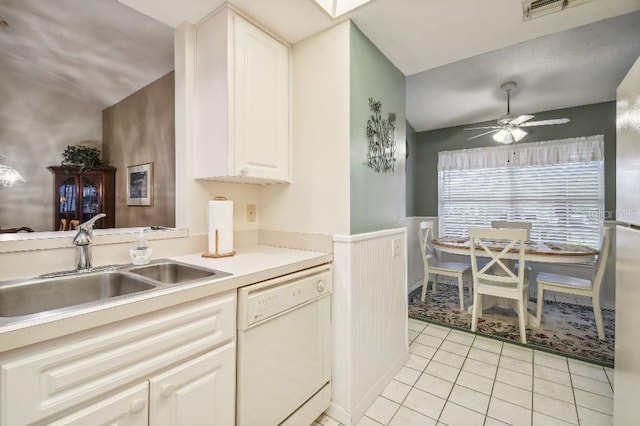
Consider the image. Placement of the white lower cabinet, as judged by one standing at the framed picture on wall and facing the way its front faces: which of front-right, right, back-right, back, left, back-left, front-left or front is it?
front-left

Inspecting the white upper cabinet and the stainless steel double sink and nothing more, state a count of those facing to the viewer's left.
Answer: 0

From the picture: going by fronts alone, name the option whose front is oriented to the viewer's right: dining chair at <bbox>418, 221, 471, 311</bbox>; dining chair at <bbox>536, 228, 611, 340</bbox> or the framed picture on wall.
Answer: dining chair at <bbox>418, 221, 471, 311</bbox>

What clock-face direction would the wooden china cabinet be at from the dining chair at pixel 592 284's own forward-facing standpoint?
The wooden china cabinet is roughly at 11 o'clock from the dining chair.

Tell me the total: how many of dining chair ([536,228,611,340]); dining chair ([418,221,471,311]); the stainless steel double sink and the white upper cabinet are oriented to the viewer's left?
1

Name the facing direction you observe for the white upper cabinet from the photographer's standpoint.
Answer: facing the viewer and to the right of the viewer

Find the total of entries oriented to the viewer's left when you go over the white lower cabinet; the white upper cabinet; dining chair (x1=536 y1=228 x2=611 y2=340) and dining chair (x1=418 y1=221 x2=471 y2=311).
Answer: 1

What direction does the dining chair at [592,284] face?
to the viewer's left

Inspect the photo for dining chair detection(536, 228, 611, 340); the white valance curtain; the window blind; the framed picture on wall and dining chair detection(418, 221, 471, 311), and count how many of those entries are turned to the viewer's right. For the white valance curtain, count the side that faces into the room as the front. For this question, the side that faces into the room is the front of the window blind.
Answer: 1

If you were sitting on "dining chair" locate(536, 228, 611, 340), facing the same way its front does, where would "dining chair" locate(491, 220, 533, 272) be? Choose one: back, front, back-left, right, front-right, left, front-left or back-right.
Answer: front-right

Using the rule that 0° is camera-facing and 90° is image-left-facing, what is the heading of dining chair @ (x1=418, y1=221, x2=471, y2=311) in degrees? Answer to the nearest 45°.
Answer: approximately 270°

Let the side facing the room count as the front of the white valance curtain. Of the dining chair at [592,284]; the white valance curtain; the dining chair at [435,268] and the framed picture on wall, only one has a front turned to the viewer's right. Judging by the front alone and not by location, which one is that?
the dining chair at [435,268]

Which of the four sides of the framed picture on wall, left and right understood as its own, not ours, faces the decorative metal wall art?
left

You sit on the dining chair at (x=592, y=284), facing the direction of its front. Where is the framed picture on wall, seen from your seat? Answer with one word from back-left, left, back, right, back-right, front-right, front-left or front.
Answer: front-left
